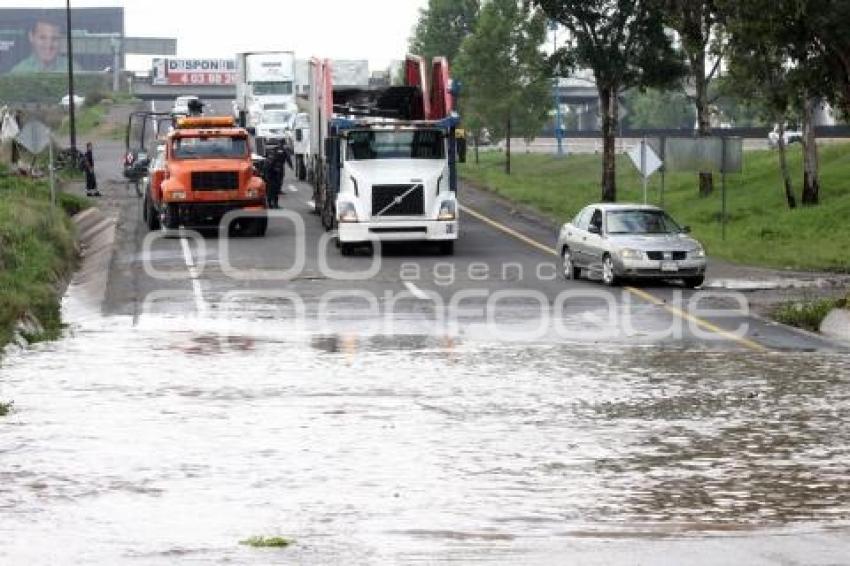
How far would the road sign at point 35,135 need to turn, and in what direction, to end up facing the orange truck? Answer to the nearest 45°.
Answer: approximately 135° to its right

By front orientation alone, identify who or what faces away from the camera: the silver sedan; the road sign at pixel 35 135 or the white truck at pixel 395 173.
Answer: the road sign

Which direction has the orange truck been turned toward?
toward the camera

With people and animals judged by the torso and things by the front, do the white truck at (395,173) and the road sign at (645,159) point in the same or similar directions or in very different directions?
very different directions

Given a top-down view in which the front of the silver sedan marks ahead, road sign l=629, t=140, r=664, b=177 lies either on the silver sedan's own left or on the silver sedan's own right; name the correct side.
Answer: on the silver sedan's own left

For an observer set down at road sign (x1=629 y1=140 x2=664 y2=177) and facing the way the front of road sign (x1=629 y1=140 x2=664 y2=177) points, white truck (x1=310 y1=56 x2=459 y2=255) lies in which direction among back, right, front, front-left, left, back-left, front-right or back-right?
back-left

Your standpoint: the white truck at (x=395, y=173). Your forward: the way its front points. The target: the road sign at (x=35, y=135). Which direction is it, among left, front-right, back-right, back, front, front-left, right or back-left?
back-right

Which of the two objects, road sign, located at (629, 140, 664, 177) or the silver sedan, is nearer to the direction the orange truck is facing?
the silver sedan

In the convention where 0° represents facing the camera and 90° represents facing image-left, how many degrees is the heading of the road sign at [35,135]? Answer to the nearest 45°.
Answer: approximately 180°

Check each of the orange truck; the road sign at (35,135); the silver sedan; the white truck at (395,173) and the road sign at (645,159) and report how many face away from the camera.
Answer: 2

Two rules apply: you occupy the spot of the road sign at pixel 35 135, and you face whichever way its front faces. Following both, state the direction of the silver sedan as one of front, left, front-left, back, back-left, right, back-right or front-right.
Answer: back-right

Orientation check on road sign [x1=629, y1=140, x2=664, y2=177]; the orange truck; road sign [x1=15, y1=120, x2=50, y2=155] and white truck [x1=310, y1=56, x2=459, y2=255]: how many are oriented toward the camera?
2

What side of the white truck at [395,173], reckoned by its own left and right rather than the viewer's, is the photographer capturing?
front

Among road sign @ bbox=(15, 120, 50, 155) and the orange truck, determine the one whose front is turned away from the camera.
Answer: the road sign

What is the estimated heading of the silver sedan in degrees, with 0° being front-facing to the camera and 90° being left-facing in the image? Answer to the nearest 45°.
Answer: approximately 315°

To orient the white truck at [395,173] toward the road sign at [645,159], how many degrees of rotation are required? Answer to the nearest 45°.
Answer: approximately 135° to its left

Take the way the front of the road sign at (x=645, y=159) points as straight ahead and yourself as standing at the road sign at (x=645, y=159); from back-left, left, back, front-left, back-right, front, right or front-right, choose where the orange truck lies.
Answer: left
